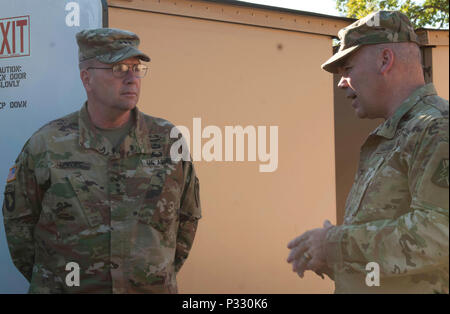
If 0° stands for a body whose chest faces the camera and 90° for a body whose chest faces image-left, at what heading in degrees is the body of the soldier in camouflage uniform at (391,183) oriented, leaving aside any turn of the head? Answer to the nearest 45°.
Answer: approximately 90°

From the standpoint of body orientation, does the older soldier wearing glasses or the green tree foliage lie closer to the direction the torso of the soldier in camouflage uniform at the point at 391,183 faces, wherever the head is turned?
the older soldier wearing glasses

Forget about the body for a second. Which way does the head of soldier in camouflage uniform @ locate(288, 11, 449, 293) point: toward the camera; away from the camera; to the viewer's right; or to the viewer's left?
to the viewer's left

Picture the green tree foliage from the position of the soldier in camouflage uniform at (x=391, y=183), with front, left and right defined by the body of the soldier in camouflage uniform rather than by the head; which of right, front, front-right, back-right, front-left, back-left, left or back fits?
right
